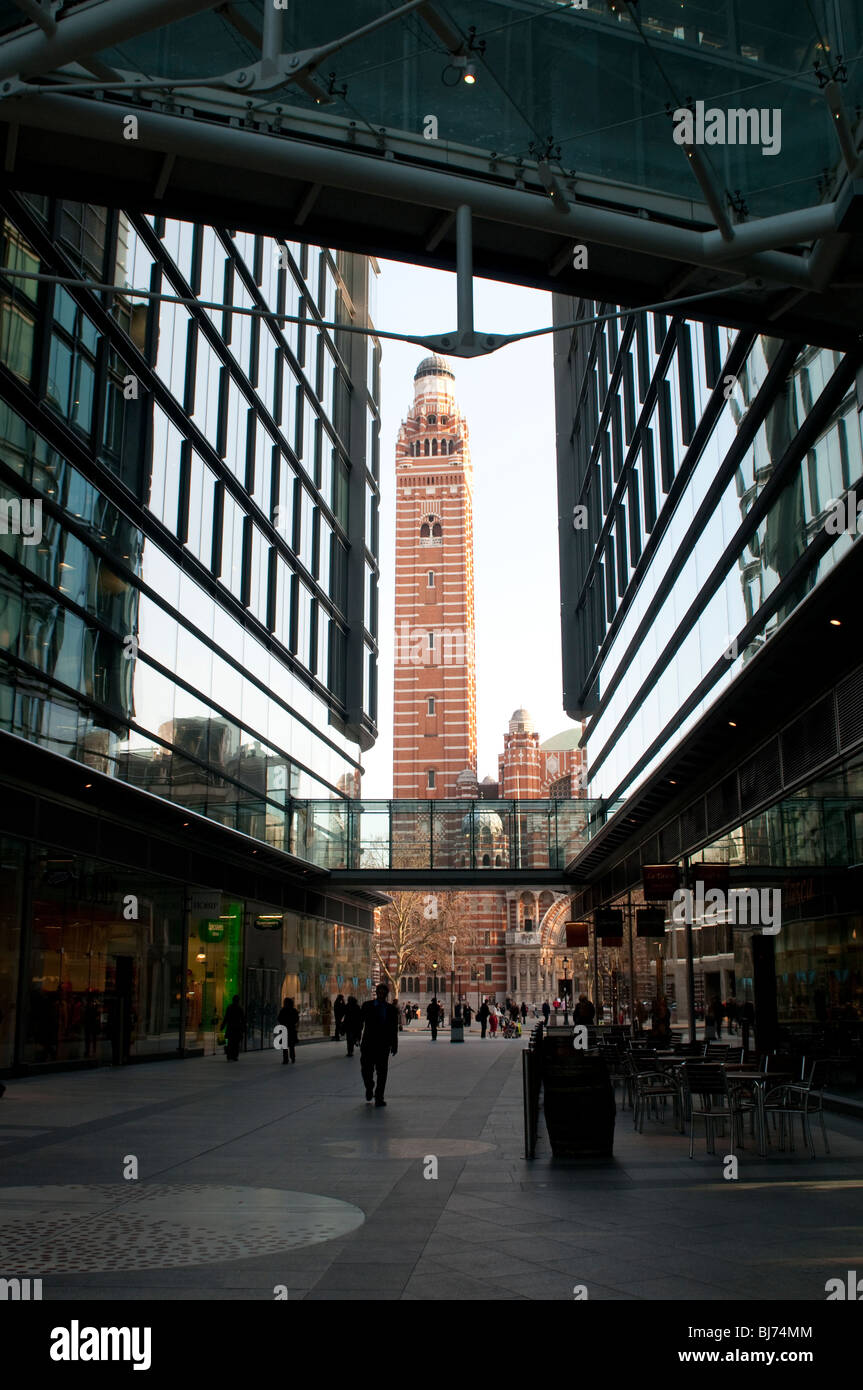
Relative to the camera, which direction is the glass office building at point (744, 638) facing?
to the viewer's left

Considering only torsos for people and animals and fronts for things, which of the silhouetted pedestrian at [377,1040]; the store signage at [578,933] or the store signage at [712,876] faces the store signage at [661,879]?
the store signage at [578,933]

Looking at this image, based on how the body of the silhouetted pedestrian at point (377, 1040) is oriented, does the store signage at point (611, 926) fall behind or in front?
behind

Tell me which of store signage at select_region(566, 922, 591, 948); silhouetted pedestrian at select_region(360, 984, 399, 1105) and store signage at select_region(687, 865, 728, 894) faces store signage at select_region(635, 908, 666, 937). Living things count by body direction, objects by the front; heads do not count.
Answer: store signage at select_region(566, 922, 591, 948)

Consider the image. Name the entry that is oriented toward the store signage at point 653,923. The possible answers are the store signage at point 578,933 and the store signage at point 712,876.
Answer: the store signage at point 578,933

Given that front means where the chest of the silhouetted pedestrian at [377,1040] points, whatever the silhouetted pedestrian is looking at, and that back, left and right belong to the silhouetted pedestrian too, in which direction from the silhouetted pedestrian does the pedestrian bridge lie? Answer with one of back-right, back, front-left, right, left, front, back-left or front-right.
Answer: back

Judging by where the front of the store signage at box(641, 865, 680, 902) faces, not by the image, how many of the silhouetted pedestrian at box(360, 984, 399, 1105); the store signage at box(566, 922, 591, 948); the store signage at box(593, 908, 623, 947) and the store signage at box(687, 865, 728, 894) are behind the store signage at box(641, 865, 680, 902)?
2

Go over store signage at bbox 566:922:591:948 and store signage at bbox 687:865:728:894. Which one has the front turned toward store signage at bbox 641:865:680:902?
store signage at bbox 566:922:591:948

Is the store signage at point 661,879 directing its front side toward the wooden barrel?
yes
